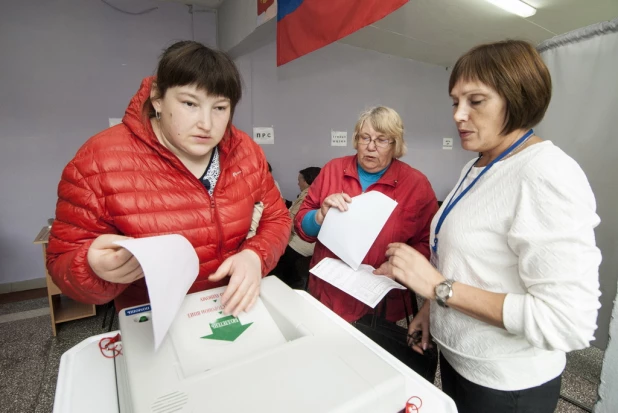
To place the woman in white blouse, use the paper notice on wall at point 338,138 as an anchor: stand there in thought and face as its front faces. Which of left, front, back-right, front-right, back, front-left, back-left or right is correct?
front

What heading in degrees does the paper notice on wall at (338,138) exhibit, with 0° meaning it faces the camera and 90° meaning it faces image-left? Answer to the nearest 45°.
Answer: approximately 0°

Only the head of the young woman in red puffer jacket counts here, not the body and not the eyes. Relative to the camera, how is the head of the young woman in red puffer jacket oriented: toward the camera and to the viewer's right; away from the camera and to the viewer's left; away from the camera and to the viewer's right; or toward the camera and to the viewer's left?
toward the camera and to the viewer's right

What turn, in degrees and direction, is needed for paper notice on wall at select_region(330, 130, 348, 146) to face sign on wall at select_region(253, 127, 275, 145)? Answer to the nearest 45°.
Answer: approximately 45° to its right

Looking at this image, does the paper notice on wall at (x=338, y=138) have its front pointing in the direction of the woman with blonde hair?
yes

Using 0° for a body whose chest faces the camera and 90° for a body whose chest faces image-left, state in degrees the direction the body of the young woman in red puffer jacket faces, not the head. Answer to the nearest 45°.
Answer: approximately 315°

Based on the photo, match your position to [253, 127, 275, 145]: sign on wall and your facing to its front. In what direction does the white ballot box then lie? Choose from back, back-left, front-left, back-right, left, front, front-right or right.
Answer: front

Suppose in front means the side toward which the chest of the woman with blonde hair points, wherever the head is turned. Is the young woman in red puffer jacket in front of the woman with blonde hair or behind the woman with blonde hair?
in front

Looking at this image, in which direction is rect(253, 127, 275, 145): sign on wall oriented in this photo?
toward the camera

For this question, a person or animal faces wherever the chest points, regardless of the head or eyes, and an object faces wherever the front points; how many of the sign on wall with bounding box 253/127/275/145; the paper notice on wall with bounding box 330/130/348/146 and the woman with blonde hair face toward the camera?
3

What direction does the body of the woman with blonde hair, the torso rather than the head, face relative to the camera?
toward the camera

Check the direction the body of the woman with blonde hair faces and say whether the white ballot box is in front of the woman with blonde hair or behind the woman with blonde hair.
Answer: in front
